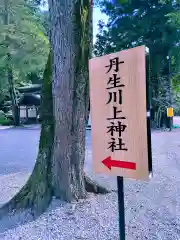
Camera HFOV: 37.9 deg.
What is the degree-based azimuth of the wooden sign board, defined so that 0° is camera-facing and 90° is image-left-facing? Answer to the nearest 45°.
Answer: approximately 45°

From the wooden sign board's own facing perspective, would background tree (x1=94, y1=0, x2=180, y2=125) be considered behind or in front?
behind

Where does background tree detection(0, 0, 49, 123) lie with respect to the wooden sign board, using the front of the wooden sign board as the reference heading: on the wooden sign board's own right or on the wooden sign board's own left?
on the wooden sign board's own right

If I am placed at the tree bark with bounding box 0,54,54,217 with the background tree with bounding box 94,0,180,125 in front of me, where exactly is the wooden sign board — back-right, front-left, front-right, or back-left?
back-right

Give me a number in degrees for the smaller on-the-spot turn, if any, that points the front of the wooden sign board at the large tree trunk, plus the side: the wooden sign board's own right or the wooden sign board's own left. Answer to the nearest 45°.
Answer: approximately 90° to the wooden sign board's own right

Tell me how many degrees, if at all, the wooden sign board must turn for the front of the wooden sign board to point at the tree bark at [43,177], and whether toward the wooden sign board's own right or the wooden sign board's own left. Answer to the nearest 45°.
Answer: approximately 90° to the wooden sign board's own right
